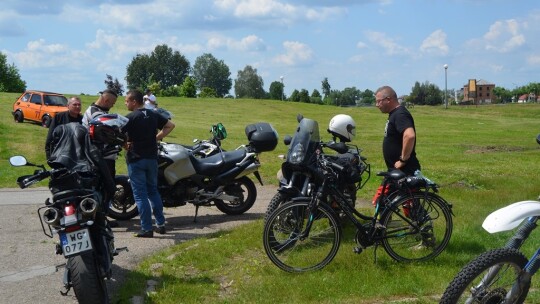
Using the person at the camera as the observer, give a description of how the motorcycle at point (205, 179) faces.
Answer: facing to the left of the viewer

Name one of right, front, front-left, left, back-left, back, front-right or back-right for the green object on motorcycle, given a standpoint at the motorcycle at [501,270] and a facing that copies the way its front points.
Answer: right

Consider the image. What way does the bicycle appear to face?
to the viewer's left

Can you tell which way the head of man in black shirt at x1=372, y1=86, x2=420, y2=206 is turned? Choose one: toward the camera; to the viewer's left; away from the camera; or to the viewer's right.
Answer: to the viewer's left

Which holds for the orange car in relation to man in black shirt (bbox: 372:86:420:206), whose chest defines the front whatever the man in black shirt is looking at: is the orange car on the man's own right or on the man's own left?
on the man's own right

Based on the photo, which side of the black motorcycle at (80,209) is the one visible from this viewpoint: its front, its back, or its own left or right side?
back
